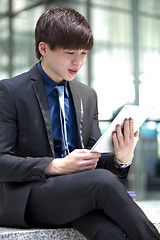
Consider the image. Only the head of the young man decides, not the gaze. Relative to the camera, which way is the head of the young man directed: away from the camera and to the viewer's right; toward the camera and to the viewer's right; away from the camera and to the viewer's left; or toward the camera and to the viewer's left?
toward the camera and to the viewer's right

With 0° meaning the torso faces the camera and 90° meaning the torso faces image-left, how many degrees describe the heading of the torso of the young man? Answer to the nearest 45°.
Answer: approximately 315°
